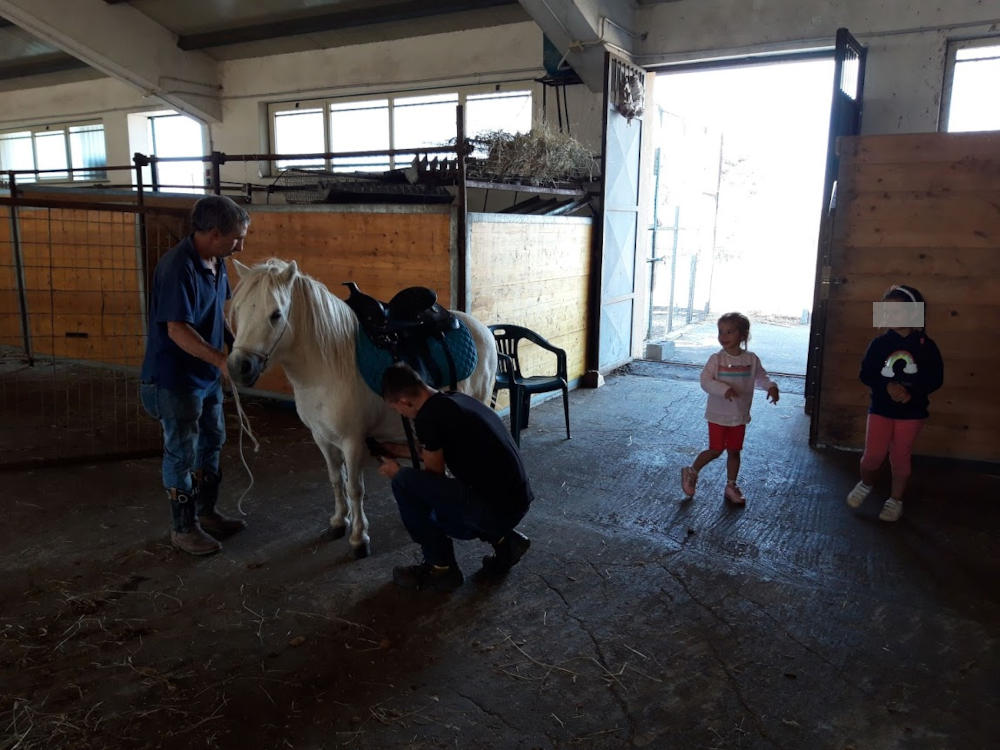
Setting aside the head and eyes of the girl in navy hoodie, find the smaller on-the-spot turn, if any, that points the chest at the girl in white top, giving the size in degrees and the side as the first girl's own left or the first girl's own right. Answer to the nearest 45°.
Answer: approximately 90° to the first girl's own right

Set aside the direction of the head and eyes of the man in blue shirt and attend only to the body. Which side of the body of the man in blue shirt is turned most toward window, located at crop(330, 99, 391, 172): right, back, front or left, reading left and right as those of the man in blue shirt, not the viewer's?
left

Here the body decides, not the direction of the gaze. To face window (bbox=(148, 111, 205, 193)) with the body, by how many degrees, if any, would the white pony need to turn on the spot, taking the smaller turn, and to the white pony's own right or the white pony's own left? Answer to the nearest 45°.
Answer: approximately 135° to the white pony's own right

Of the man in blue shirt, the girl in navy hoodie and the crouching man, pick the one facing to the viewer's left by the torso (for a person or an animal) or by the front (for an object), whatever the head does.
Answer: the crouching man

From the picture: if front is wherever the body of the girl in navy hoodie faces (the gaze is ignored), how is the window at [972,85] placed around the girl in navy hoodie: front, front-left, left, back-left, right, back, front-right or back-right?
back

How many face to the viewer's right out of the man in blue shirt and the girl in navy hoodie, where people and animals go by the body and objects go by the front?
1

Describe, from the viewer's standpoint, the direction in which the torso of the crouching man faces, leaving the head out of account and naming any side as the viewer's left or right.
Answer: facing to the left of the viewer

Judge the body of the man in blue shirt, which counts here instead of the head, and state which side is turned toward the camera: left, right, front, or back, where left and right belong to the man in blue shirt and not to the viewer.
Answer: right

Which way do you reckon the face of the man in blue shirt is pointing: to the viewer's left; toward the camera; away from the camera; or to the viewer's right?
to the viewer's right
